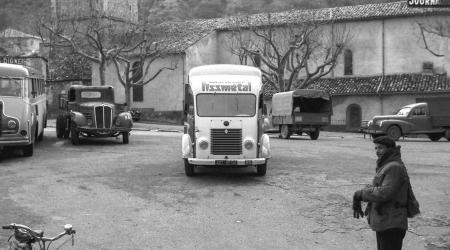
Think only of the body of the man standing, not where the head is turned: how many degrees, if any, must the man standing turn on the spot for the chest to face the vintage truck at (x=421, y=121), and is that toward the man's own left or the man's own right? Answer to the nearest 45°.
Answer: approximately 90° to the man's own right

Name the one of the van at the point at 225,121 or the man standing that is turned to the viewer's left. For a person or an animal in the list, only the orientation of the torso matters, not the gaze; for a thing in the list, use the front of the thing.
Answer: the man standing

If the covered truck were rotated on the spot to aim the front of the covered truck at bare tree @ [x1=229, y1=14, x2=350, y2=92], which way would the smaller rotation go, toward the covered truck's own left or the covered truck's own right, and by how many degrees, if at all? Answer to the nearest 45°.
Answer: approximately 45° to the covered truck's own right

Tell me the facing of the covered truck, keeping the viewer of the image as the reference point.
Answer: facing away from the viewer and to the left of the viewer

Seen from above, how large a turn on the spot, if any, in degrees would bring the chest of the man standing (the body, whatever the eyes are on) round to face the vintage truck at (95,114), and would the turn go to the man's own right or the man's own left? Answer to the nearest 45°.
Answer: approximately 45° to the man's own right

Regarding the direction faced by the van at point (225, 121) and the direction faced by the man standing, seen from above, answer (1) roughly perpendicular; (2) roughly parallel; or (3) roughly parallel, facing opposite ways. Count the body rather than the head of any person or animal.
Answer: roughly perpendicular

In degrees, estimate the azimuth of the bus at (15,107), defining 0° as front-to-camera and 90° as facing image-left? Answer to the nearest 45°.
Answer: approximately 45°

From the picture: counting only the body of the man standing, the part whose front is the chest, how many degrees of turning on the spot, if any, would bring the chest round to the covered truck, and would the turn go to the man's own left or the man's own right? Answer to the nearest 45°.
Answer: approximately 90° to the man's own right

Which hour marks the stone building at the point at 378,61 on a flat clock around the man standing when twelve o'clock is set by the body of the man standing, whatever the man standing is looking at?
The stone building is roughly at 3 o'clock from the man standing.

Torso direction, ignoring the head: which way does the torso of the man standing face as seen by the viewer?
to the viewer's left
